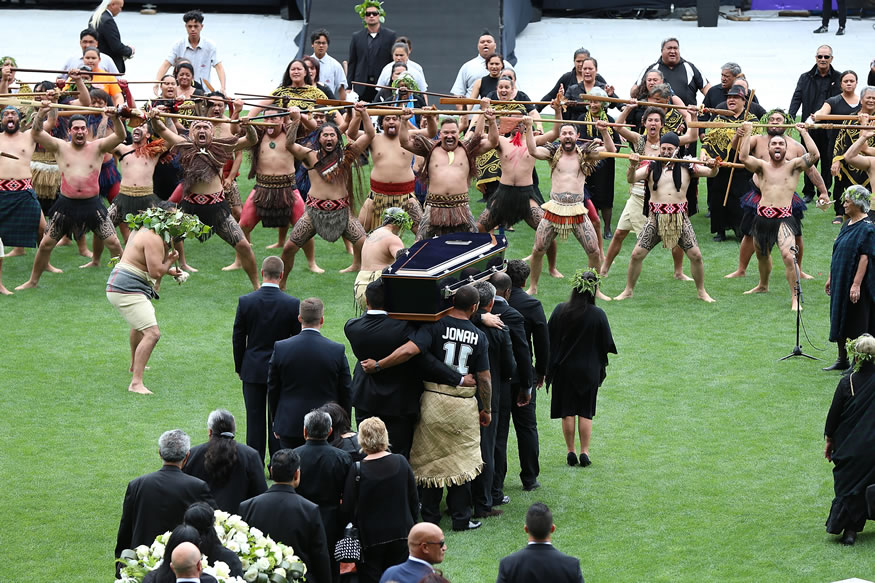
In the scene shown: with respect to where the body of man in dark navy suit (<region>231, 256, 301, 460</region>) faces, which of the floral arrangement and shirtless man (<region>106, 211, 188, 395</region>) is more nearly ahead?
the shirtless man

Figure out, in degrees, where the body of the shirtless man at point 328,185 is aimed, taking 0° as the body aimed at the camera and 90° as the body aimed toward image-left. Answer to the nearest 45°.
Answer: approximately 0°

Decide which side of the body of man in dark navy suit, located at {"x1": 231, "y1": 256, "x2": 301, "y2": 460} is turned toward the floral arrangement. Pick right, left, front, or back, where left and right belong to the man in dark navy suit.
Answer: back

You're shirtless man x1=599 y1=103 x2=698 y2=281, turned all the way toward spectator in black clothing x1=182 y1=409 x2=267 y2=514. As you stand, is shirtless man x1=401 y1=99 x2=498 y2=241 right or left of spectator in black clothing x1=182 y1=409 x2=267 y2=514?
right

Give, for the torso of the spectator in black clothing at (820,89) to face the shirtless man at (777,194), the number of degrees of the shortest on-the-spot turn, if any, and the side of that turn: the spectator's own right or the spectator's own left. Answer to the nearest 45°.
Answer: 0° — they already face them

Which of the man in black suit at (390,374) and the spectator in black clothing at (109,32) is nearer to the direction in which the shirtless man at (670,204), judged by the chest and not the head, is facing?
the man in black suit

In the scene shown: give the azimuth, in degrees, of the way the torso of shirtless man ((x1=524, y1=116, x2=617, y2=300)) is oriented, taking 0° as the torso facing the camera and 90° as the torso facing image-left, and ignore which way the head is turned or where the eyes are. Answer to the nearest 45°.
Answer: approximately 0°

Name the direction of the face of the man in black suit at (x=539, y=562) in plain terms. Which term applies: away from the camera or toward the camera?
away from the camera

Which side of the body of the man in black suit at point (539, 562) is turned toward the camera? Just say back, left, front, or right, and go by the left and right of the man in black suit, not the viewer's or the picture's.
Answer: back

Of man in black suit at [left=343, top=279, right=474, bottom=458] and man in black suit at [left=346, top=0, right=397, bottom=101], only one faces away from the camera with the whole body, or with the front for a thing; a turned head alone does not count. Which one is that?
man in black suit at [left=343, top=279, right=474, bottom=458]

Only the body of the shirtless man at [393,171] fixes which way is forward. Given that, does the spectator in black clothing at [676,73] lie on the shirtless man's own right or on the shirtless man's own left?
on the shirtless man's own left
